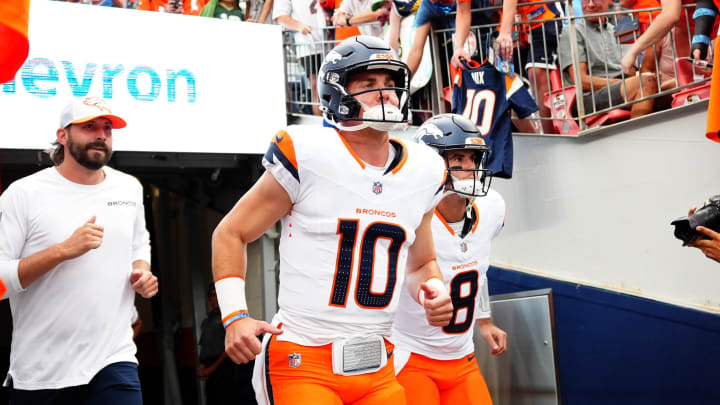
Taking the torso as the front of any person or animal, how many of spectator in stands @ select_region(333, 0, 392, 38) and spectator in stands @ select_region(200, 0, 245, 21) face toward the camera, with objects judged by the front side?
2

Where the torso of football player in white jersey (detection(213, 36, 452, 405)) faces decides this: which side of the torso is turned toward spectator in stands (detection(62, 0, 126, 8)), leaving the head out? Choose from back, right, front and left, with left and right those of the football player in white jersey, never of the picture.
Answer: back

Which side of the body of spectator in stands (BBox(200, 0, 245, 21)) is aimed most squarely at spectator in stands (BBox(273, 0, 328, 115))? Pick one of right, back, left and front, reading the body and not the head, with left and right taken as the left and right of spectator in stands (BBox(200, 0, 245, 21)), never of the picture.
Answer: left

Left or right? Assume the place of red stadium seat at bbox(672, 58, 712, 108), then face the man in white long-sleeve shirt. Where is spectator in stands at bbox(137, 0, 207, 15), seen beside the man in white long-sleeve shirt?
right

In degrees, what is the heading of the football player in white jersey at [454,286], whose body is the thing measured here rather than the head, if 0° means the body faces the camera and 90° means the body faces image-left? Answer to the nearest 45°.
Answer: approximately 315°

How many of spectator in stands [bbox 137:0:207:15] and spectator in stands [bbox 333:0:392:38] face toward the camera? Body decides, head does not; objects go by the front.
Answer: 2

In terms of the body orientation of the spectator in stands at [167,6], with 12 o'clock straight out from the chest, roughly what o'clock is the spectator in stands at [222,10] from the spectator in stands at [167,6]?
the spectator in stands at [222,10] is roughly at 10 o'clock from the spectator in stands at [167,6].

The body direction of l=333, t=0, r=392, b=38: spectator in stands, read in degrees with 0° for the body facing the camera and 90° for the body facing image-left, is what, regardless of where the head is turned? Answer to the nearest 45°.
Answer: approximately 0°

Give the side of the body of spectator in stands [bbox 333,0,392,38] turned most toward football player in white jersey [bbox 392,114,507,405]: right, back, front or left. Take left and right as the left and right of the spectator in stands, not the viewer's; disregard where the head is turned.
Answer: front
